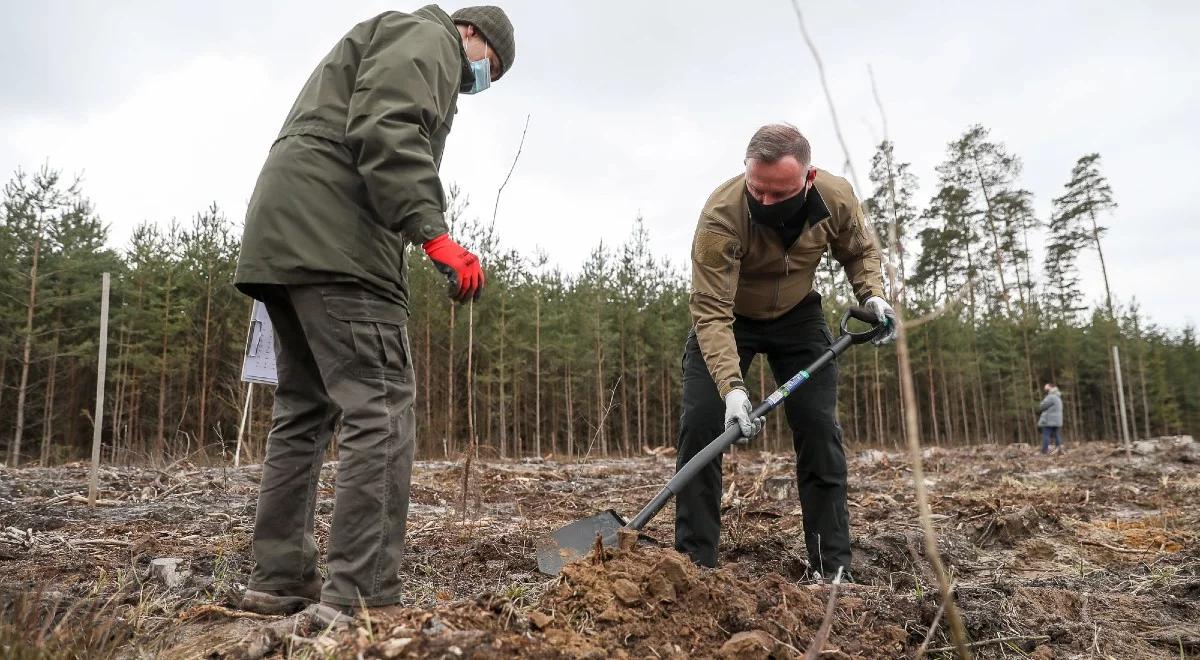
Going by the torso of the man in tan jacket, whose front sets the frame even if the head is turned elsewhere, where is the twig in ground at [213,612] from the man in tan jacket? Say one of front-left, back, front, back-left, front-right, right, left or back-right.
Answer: front-right

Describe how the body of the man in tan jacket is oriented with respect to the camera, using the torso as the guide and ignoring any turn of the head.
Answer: toward the camera

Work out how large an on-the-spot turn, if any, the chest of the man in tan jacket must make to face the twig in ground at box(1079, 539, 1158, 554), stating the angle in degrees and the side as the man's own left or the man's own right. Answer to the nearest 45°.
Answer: approximately 135° to the man's own left

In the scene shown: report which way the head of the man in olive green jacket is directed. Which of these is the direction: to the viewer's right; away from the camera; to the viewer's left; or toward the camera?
to the viewer's right

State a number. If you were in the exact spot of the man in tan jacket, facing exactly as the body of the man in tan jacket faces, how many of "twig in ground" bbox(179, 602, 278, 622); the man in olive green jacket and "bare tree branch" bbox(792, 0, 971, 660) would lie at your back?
0

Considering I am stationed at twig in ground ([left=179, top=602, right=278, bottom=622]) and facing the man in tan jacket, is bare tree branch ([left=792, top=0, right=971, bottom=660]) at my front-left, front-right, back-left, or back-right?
front-right

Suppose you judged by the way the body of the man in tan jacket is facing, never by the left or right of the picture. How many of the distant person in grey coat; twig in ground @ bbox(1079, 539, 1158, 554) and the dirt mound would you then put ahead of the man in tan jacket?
1

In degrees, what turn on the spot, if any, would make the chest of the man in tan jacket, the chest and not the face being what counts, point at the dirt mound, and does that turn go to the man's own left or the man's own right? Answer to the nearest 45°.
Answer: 0° — they already face it

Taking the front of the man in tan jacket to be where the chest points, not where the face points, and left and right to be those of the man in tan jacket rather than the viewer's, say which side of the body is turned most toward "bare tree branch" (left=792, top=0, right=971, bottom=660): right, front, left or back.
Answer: front

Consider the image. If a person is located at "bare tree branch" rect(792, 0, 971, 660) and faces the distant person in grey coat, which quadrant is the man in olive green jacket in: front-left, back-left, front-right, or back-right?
front-left

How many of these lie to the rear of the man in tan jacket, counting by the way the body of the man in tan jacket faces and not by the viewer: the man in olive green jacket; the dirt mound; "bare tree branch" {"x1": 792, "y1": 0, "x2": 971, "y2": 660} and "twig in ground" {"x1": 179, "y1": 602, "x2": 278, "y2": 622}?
0
